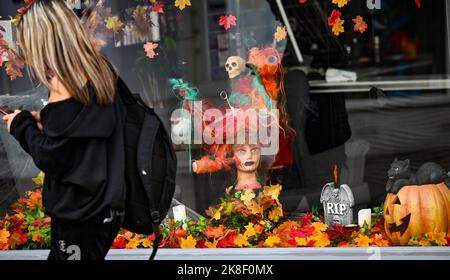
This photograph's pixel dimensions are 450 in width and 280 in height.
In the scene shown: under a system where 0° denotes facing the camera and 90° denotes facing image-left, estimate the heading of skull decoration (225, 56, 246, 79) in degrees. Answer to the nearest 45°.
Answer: approximately 45°

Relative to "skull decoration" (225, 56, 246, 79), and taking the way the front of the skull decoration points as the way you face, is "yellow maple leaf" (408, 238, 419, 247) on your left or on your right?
on your left

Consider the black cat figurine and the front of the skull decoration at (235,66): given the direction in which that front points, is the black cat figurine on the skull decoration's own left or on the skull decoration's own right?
on the skull decoration's own left
